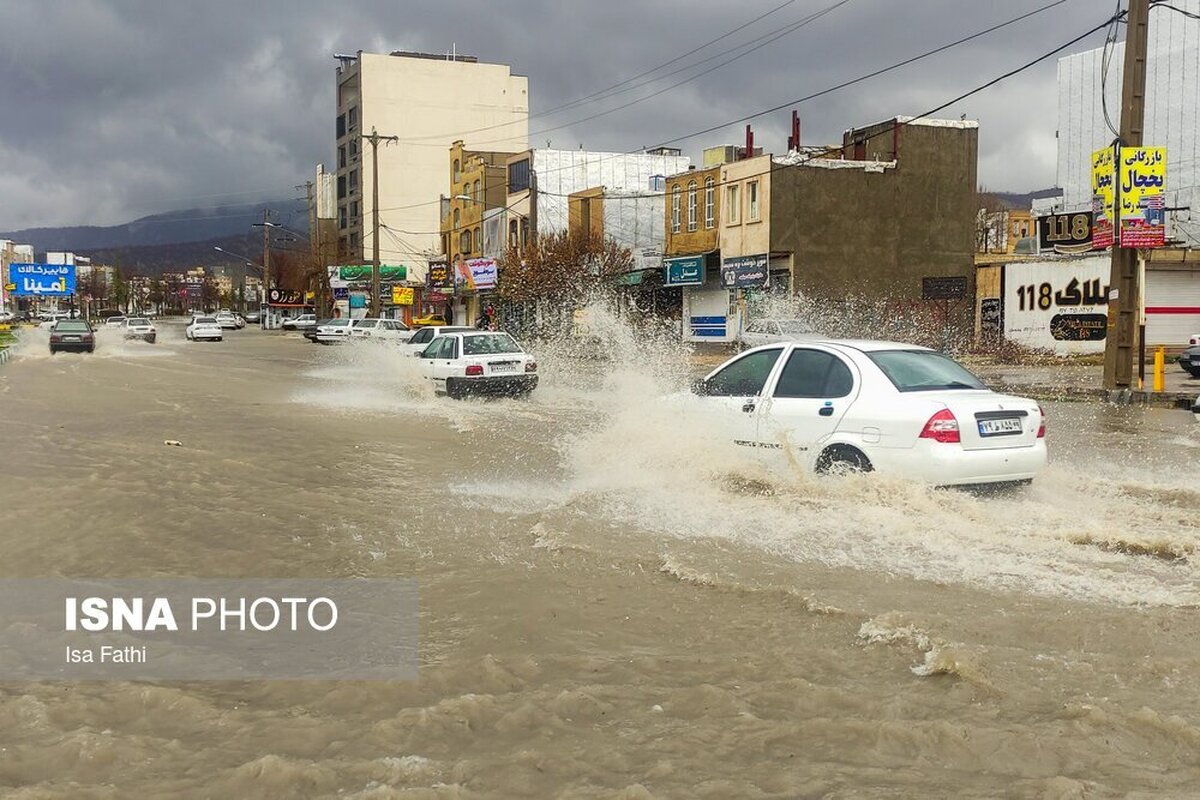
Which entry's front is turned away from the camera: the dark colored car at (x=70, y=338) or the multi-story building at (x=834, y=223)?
the dark colored car

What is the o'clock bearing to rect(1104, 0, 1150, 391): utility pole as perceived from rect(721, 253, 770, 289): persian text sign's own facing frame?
The utility pole is roughly at 10 o'clock from the persian text sign.

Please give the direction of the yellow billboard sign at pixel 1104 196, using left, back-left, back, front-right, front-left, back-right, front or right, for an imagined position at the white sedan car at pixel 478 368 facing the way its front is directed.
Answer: back-right

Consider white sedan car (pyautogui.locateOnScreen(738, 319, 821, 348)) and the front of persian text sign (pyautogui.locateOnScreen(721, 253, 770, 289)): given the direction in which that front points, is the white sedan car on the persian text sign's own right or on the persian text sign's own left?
on the persian text sign's own left

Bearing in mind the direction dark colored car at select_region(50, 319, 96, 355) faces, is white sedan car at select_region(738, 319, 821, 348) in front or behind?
behind

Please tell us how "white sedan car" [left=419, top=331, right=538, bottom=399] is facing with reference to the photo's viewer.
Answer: facing away from the viewer and to the left of the viewer

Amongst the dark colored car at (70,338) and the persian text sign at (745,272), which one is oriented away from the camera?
the dark colored car

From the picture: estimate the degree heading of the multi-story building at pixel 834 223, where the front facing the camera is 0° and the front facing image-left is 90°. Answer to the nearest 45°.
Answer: approximately 45°
